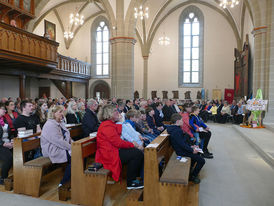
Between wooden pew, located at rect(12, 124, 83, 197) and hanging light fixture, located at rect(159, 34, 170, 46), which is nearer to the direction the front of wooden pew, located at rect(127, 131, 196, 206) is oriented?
the hanging light fixture

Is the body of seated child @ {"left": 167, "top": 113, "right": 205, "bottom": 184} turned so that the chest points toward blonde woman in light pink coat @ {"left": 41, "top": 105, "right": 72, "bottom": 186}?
no

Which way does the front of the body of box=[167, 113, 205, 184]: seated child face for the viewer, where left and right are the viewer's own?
facing to the right of the viewer

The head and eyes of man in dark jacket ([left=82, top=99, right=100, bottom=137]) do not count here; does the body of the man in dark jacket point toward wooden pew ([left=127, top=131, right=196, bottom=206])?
no

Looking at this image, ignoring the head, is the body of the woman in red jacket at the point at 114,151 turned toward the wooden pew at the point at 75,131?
no

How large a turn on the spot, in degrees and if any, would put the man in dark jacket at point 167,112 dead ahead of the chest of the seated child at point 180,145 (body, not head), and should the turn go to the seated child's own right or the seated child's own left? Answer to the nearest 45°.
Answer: approximately 90° to the seated child's own left

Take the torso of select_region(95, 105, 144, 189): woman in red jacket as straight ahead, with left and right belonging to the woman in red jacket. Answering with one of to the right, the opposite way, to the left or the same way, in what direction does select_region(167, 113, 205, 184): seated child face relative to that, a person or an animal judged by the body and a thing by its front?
the same way

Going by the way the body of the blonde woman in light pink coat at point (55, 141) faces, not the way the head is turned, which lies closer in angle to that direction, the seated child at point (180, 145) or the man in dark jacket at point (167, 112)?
the seated child

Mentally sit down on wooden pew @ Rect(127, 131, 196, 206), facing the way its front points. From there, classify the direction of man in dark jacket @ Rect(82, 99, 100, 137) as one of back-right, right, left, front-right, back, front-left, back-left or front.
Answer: back-left

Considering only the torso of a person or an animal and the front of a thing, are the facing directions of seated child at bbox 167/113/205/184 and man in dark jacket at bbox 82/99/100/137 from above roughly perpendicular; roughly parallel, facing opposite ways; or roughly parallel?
roughly parallel

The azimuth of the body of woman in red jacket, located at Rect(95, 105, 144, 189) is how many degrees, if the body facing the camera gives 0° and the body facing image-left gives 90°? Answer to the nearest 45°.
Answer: approximately 270°

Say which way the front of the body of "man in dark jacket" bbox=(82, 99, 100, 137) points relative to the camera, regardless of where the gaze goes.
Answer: to the viewer's right

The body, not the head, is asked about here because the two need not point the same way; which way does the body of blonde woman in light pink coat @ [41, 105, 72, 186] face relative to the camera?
to the viewer's right
